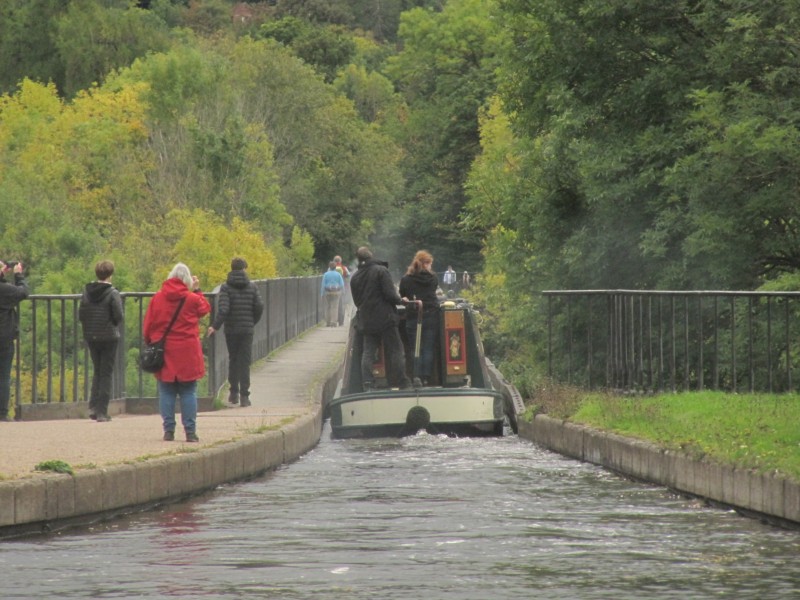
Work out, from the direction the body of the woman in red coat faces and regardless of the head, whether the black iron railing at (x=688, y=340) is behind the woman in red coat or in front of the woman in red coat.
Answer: in front

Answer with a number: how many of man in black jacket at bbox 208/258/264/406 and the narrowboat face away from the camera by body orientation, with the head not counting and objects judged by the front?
2

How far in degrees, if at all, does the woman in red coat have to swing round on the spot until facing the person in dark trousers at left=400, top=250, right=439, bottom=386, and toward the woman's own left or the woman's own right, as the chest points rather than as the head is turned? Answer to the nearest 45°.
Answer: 0° — they already face them

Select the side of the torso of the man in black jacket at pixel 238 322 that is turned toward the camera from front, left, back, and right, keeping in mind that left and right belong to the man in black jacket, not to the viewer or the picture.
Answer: back

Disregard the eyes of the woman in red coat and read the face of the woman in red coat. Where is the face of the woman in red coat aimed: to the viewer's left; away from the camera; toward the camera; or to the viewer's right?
away from the camera

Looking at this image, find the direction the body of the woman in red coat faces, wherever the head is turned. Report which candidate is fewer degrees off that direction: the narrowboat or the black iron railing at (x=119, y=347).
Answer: the narrowboat

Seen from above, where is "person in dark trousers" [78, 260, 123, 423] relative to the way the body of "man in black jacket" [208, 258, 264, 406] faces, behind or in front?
behind

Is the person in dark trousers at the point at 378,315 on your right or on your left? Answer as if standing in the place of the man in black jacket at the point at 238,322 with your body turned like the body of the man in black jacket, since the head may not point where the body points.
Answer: on your right

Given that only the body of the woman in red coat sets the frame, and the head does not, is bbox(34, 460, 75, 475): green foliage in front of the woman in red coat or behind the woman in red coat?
behind

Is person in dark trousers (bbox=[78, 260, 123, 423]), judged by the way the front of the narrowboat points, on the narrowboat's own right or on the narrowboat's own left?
on the narrowboat's own left

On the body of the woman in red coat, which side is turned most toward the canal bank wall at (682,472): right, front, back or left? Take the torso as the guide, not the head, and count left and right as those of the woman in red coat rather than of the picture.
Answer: right

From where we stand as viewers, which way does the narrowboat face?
facing away from the viewer
